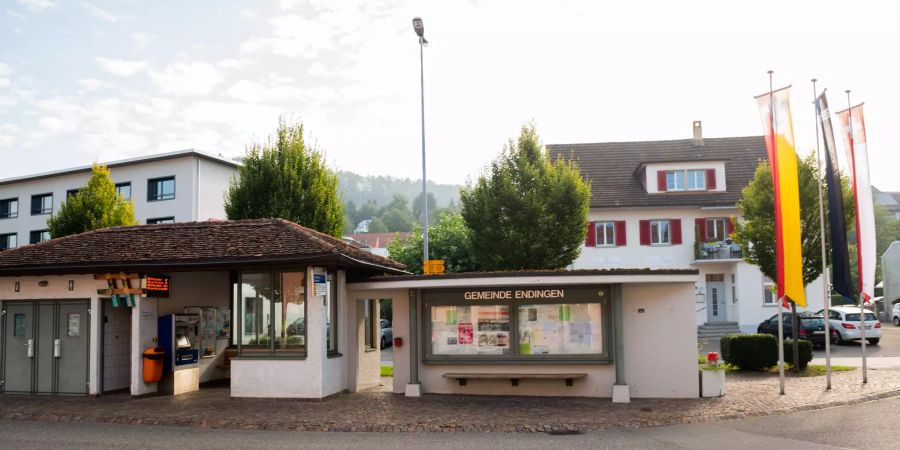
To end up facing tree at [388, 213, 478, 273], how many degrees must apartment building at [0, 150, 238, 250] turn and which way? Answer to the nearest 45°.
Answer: approximately 90° to its left

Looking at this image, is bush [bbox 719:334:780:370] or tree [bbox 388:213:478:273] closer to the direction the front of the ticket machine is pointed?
the bush

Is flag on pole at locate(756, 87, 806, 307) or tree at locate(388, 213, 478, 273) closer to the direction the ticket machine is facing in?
the flag on pole

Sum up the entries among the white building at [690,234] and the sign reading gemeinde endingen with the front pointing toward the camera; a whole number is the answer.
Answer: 2

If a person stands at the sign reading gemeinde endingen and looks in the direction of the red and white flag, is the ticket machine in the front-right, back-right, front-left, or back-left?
back-left

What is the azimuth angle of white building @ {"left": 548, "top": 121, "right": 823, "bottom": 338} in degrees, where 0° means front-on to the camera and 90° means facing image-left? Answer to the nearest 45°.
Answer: approximately 0°

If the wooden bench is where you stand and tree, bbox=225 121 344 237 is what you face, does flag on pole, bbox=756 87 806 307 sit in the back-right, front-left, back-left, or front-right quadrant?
back-right

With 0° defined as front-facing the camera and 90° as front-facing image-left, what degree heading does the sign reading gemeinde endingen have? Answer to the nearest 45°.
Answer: approximately 0°

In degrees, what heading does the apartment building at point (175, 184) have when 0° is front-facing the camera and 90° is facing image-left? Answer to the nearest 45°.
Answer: approximately 45°

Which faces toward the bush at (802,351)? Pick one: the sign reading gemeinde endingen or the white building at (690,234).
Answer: the white building

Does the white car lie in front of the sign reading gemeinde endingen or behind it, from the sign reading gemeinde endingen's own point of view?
behind

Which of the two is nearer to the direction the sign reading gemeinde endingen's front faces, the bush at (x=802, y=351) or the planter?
the planter
